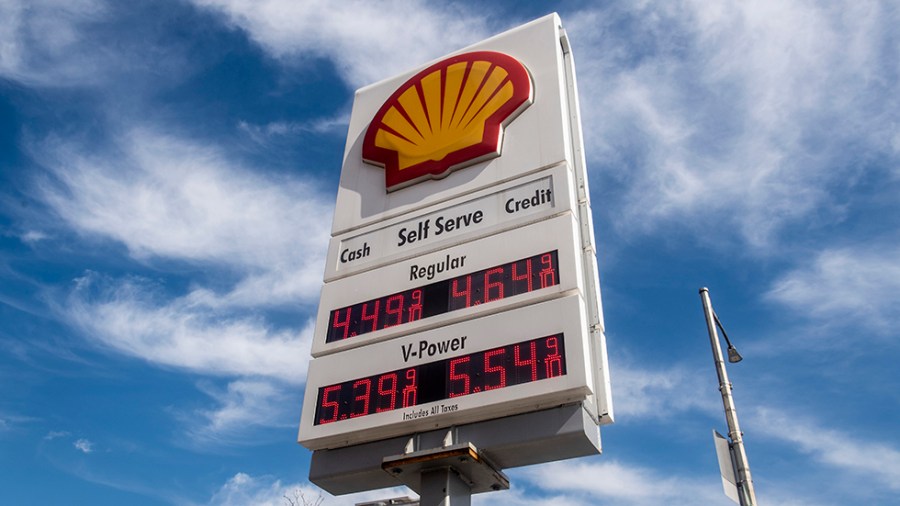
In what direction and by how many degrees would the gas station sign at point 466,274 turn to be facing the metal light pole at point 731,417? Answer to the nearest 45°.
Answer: approximately 90° to its left

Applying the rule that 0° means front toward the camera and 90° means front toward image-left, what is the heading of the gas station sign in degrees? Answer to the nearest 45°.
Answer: approximately 45°
